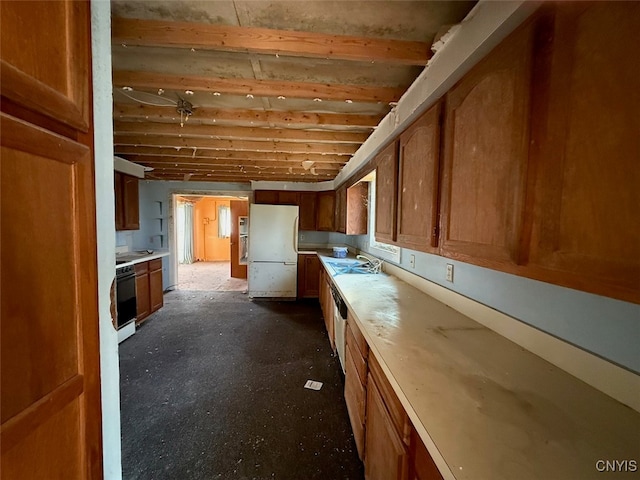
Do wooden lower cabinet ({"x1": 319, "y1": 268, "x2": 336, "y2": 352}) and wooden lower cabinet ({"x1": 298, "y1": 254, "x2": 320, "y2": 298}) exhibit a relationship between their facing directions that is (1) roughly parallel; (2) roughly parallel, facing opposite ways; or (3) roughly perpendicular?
roughly perpendicular

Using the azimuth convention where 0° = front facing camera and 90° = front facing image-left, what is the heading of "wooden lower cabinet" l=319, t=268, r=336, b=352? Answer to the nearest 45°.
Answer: approximately 90°

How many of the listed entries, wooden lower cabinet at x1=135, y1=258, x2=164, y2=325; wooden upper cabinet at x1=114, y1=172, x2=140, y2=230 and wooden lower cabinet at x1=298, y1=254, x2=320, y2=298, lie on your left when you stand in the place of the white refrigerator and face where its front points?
1

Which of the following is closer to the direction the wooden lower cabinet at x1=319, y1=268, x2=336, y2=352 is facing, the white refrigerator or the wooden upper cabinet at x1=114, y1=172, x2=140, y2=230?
the wooden upper cabinet

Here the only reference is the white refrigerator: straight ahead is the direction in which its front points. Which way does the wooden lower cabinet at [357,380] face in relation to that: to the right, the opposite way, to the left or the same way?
to the right

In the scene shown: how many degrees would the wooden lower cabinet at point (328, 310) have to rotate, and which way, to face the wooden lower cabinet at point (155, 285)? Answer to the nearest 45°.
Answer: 0° — it already faces it

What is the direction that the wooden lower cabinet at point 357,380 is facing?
to the viewer's left

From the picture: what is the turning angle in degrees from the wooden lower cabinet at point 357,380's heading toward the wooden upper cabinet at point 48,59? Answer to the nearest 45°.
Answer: approximately 45° to its left

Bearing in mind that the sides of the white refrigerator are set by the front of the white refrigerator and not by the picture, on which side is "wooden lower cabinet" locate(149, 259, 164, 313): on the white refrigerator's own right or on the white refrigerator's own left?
on the white refrigerator's own right

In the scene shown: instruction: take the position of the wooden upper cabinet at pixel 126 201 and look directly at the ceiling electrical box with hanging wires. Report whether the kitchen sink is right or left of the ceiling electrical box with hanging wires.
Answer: left
